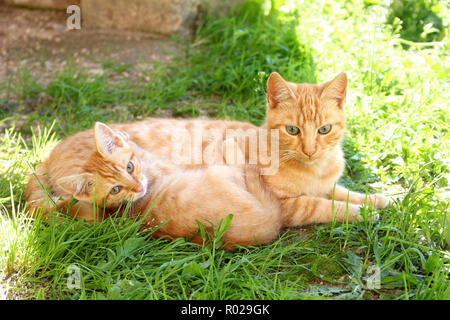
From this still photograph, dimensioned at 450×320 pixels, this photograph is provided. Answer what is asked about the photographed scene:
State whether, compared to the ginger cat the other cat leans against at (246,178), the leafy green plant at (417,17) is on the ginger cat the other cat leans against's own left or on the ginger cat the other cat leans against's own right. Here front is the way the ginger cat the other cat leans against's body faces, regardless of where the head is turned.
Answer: on the ginger cat's own left

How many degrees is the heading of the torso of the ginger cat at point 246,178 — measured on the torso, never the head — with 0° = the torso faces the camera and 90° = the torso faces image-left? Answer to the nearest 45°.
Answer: approximately 270°
